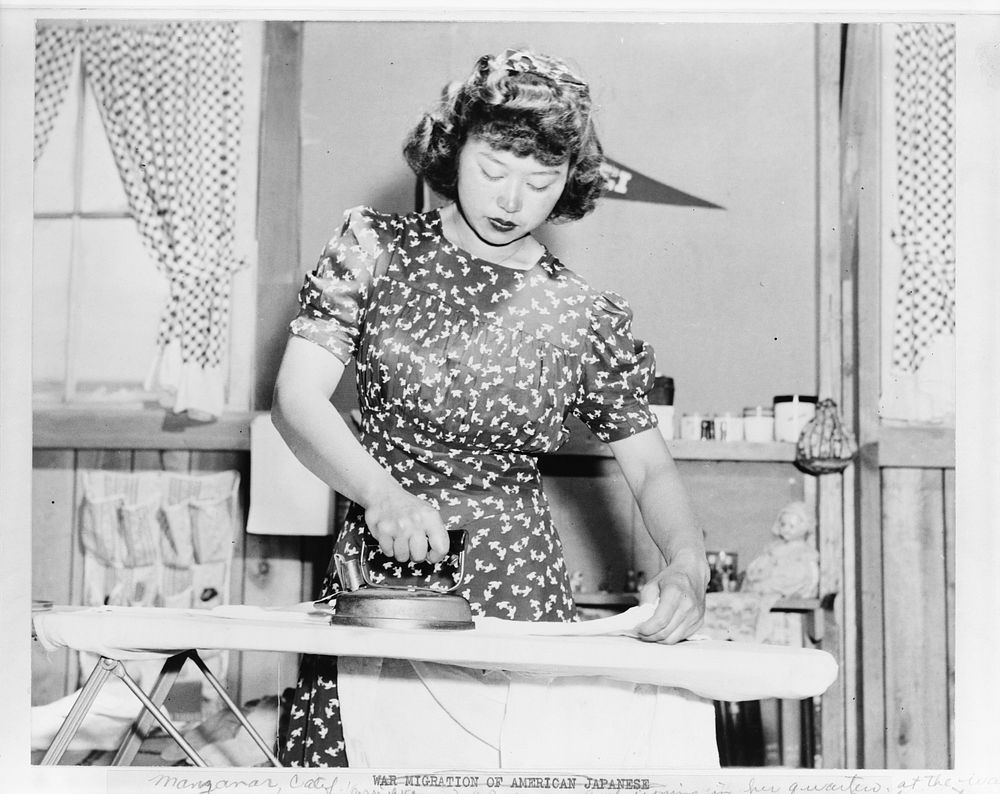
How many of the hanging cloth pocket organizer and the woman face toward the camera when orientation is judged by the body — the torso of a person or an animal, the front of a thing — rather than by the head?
2

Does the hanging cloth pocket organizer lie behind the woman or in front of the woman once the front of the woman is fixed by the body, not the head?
behind

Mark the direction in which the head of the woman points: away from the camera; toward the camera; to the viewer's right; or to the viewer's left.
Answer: toward the camera

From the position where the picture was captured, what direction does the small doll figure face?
facing the viewer and to the left of the viewer

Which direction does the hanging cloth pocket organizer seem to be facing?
toward the camera

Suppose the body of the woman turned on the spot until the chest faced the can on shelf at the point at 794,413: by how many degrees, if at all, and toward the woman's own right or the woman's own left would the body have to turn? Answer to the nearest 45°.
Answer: approximately 135° to the woman's own left

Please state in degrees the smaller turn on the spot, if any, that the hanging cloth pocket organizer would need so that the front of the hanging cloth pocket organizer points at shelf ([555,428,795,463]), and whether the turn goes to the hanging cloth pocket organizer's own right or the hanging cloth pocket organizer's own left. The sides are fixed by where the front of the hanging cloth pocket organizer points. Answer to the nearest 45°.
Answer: approximately 90° to the hanging cloth pocket organizer's own left

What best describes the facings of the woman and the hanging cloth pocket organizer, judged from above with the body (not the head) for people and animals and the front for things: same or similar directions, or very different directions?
same or similar directions

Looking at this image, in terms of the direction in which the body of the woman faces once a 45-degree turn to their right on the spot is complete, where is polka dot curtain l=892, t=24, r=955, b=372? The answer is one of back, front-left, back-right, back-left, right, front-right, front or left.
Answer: back

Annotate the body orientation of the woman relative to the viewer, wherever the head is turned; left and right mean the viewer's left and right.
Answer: facing the viewer

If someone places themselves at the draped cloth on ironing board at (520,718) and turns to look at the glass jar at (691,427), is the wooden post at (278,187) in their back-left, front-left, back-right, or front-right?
front-left
